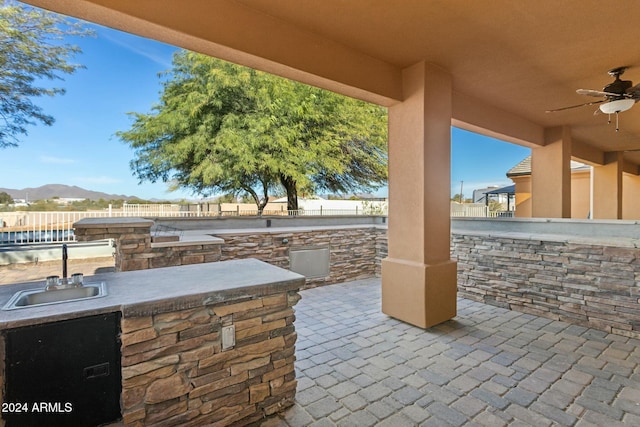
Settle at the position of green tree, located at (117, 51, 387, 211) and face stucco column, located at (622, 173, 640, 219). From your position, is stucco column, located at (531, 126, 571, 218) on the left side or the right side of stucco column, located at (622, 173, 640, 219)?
right

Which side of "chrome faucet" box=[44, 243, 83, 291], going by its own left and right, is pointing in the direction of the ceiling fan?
left

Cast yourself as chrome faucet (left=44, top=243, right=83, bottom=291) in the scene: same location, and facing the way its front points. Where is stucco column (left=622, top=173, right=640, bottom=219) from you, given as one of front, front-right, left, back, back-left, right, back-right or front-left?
left

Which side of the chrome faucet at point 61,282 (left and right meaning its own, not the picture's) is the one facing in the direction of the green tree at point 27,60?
back

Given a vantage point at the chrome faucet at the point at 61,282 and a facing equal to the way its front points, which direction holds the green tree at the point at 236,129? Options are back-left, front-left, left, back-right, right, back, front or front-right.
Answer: back-left

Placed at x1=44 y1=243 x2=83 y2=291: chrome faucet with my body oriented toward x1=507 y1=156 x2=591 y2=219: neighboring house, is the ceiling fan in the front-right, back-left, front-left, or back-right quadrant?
front-right

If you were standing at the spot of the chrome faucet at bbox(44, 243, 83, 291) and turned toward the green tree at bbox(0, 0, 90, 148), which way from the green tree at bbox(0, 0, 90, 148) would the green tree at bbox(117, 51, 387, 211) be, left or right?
right

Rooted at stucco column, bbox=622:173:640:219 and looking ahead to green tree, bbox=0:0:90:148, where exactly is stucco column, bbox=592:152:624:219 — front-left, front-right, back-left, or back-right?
front-left

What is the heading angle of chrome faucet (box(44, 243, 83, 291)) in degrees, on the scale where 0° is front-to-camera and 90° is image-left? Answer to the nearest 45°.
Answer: approximately 0°

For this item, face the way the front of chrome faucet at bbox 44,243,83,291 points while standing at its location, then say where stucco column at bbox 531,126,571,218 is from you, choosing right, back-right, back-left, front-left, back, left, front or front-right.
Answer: left
